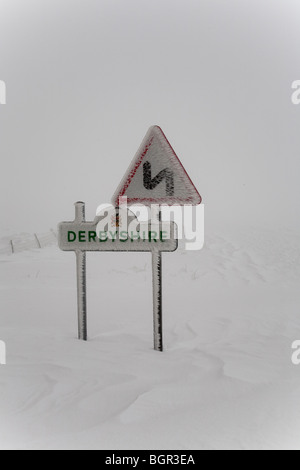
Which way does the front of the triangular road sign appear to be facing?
toward the camera
